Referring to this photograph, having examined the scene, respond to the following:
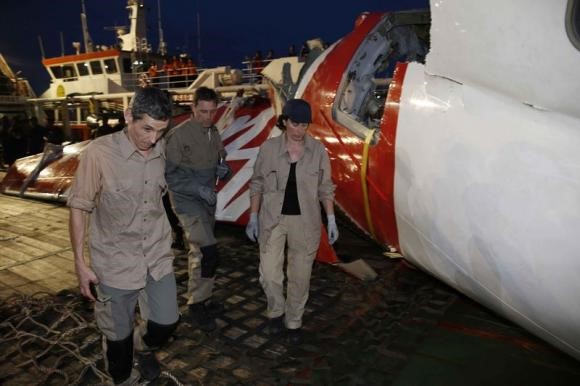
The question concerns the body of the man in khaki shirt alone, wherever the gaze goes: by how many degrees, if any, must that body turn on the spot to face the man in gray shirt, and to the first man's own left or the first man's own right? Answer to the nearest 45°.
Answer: approximately 90° to the first man's own left

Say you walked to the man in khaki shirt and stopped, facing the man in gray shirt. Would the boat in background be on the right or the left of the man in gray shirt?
left

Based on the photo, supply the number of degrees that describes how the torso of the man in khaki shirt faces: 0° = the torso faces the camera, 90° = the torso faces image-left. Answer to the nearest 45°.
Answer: approximately 315°

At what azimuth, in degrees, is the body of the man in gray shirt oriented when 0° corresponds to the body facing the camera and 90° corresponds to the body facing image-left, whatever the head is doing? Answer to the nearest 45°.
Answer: approximately 315°

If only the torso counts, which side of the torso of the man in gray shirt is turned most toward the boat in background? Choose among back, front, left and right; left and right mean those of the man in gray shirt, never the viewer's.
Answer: back

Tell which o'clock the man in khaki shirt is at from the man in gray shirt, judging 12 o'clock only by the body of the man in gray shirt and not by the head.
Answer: The man in khaki shirt is roughly at 2 o'clock from the man in gray shirt.

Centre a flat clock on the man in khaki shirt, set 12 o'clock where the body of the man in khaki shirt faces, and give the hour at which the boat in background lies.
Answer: The boat in background is roughly at 7 o'clock from the man in khaki shirt.
